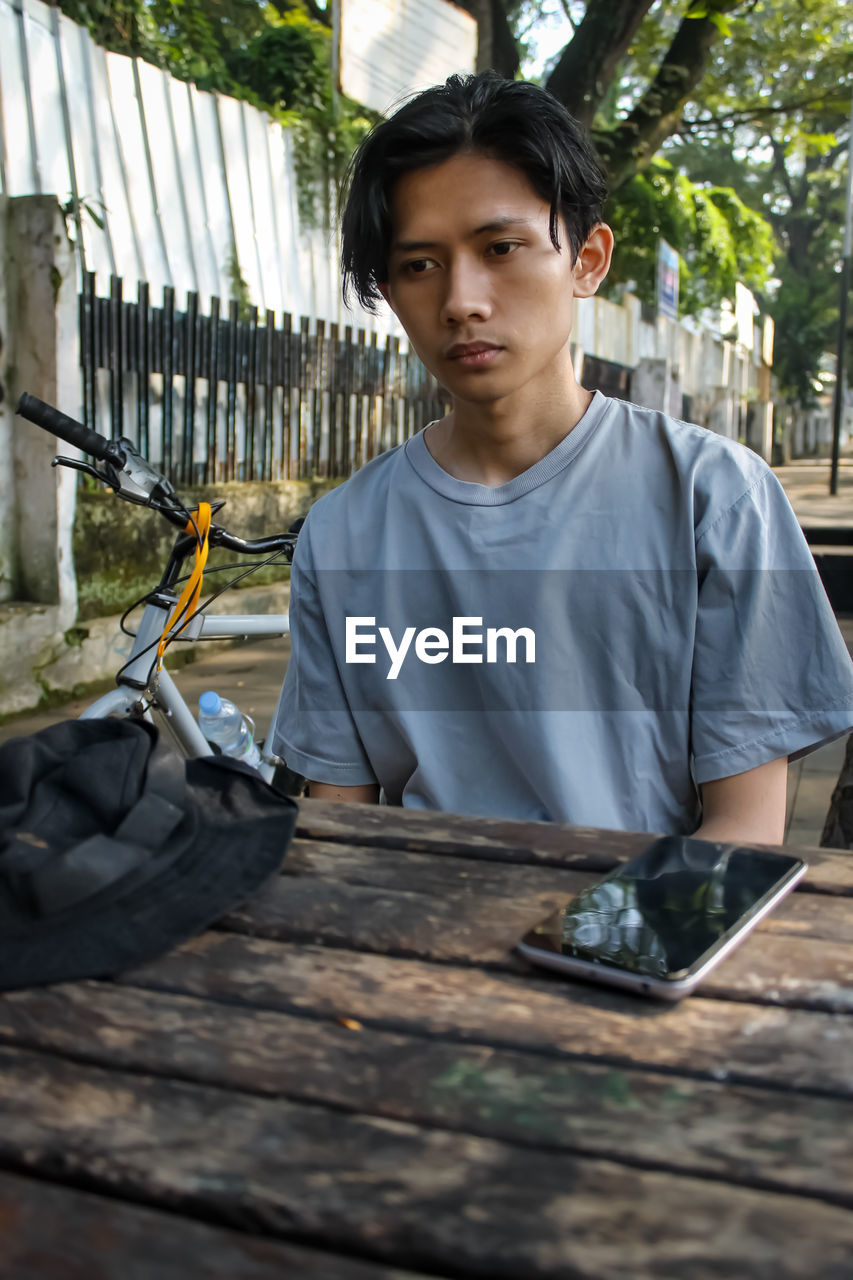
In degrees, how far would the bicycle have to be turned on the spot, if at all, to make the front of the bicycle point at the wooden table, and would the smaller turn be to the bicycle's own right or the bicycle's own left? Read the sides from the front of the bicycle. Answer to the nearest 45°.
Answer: approximately 90° to the bicycle's own left

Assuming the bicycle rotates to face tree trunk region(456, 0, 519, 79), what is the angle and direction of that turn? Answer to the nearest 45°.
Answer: approximately 90° to its right

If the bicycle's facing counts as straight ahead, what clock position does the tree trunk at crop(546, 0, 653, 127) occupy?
The tree trunk is roughly at 4 o'clock from the bicycle.

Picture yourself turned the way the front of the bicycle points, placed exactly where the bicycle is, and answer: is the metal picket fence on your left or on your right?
on your right

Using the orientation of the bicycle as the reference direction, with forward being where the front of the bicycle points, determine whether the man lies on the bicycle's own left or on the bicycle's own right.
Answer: on the bicycle's own left

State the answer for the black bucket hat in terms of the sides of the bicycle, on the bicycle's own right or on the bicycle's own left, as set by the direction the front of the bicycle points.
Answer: on the bicycle's own left

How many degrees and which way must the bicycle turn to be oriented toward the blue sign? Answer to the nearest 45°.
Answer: approximately 135° to its right

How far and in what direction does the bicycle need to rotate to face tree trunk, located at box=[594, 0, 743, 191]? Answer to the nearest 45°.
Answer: approximately 135° to its right

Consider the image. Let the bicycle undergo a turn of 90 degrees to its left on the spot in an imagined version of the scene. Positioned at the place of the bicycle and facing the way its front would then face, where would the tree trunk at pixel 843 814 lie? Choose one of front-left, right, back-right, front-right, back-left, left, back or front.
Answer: front-left

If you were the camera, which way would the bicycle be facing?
facing to the left of the viewer
